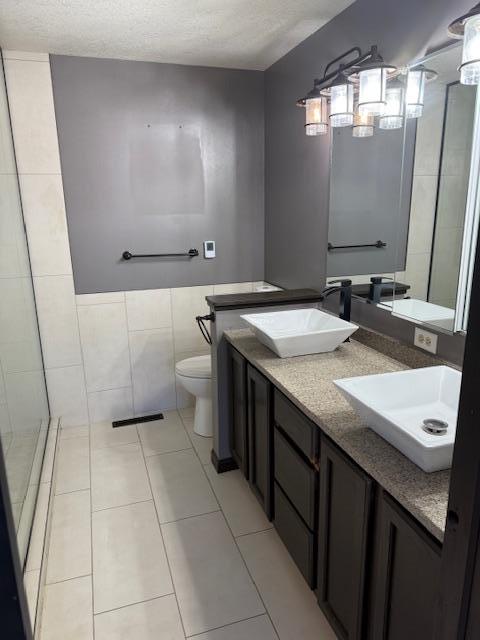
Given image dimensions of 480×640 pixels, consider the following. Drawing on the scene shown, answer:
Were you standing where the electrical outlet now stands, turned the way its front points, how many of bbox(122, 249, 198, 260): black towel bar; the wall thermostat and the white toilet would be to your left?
0

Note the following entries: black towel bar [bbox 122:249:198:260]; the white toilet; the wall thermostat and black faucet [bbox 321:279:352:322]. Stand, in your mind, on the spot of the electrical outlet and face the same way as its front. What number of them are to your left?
0

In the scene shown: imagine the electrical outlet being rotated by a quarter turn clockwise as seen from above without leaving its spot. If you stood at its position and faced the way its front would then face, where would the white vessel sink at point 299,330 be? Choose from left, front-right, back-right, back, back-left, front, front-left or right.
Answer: front-left

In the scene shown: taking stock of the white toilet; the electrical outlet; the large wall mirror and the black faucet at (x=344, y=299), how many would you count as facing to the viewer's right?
0

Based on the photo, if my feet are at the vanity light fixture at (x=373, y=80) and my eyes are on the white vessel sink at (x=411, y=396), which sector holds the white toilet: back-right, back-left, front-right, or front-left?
back-right

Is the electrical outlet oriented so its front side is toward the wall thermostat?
no

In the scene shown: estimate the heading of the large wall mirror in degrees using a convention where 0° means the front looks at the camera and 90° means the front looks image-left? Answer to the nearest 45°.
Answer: approximately 45°

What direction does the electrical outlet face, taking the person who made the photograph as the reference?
facing the viewer and to the left of the viewer

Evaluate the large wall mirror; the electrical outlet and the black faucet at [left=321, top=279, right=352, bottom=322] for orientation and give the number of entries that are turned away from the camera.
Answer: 0

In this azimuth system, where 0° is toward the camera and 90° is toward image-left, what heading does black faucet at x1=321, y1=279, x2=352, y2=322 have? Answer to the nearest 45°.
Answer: approximately 45°

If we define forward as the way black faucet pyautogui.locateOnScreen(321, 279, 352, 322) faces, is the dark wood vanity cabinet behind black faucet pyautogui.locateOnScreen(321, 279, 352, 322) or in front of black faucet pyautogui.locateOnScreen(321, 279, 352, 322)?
in front

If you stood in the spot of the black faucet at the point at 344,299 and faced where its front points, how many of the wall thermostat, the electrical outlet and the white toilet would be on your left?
1

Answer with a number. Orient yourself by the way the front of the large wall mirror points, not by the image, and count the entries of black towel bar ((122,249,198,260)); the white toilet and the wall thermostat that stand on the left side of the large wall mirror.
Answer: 0

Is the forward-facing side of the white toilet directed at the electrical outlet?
no
